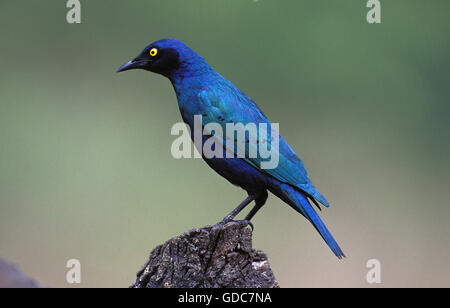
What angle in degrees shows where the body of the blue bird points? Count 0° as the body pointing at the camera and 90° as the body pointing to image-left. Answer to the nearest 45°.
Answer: approximately 90°
